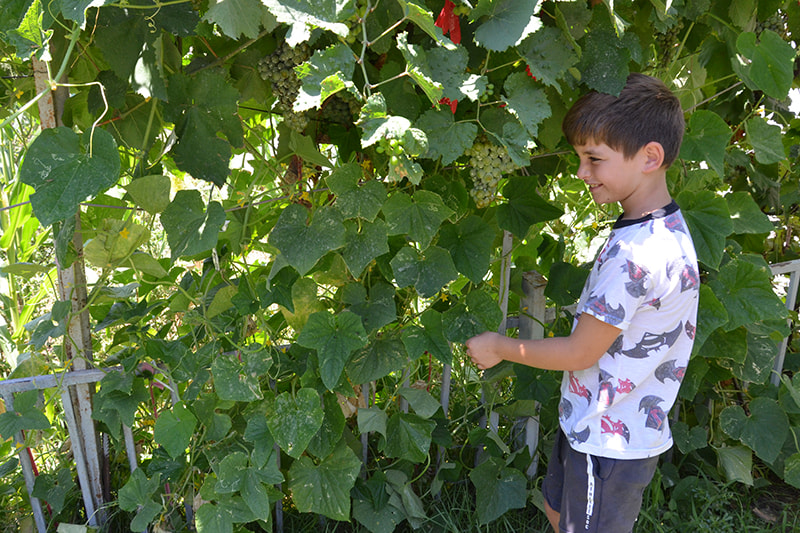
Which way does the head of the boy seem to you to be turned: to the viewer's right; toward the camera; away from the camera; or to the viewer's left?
to the viewer's left

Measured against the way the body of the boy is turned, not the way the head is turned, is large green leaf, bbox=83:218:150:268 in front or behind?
in front

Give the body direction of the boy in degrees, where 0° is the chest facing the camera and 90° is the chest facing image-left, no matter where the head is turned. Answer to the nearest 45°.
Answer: approximately 90°

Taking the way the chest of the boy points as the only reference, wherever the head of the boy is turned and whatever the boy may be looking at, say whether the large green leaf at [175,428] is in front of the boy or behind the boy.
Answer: in front

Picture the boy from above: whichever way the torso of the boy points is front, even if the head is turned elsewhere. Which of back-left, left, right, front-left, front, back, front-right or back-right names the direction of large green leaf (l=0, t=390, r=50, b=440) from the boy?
front
